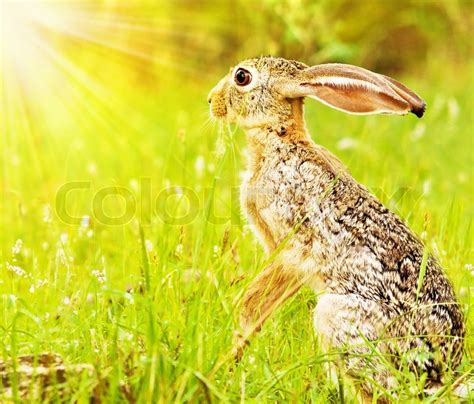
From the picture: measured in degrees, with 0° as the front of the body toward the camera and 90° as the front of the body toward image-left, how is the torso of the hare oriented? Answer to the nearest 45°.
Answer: approximately 90°
